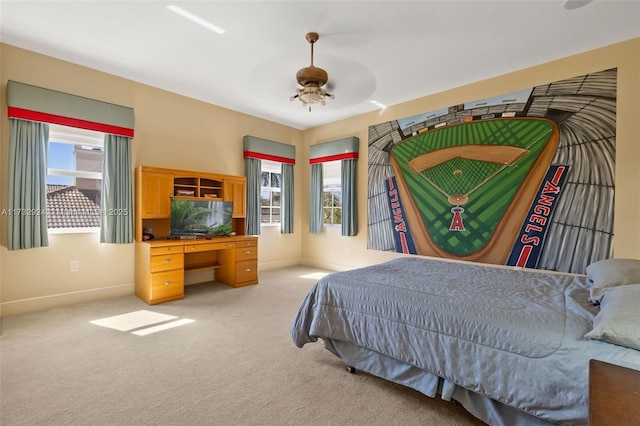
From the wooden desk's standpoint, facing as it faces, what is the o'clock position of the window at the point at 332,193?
The window is roughly at 10 o'clock from the wooden desk.

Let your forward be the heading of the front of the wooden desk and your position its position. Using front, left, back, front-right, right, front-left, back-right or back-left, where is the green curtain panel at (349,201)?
front-left

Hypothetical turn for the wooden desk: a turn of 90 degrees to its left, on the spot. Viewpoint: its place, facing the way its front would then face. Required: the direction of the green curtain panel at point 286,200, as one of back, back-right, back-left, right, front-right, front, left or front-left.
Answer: front

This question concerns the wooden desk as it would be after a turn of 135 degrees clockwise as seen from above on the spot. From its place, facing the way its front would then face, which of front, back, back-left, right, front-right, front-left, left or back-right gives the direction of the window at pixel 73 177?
front

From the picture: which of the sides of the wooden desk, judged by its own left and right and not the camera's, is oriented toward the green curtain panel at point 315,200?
left

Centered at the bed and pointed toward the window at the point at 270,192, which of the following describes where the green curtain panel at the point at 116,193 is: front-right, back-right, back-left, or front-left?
front-left

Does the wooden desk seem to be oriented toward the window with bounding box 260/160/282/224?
no

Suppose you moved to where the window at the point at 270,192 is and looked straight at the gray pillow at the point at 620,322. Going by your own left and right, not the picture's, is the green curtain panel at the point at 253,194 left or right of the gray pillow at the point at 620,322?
right

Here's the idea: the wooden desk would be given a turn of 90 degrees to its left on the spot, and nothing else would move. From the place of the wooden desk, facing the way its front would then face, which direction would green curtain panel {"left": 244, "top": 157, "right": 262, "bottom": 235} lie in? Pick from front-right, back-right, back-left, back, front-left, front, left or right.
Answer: front

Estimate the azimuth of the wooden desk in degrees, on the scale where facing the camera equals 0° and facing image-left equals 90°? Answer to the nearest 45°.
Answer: approximately 315°

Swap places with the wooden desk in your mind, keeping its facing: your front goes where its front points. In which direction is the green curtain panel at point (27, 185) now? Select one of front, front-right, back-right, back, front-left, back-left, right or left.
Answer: back-right
